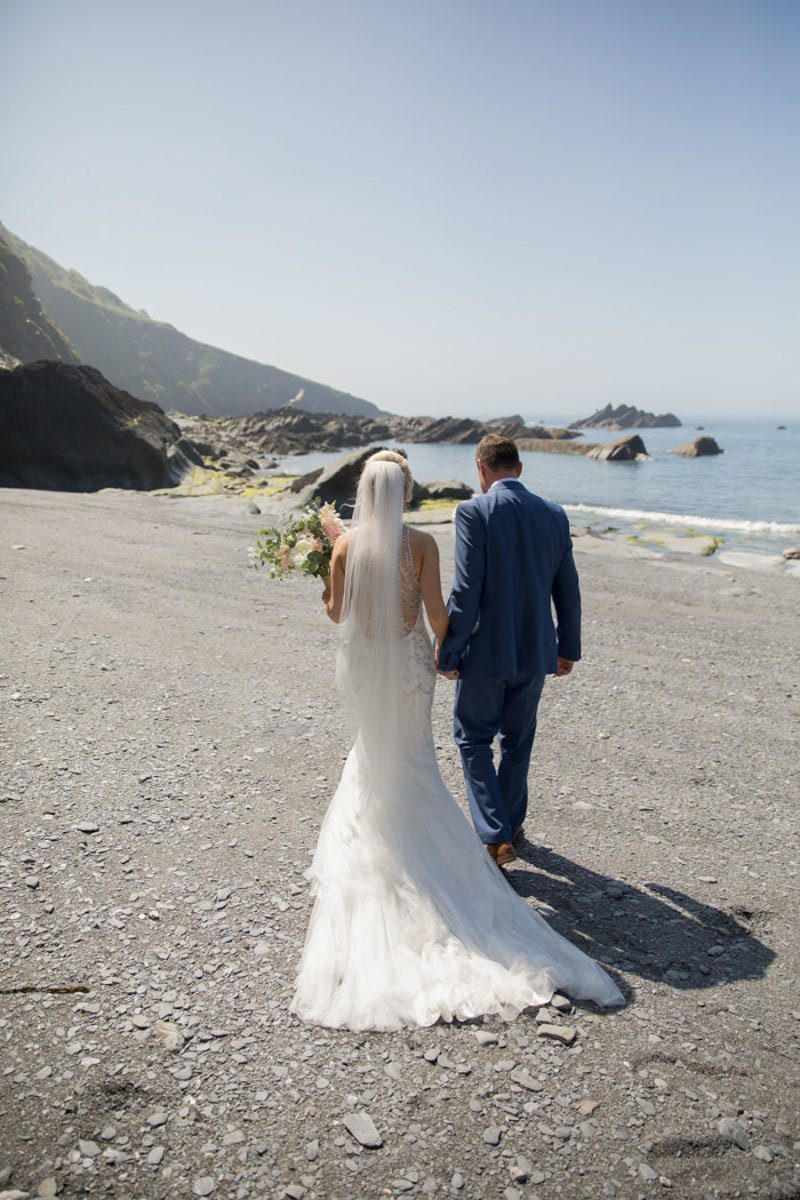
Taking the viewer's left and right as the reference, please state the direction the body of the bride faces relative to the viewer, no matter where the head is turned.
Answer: facing away from the viewer

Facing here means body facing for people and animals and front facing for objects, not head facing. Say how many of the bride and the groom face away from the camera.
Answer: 2

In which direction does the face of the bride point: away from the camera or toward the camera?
away from the camera

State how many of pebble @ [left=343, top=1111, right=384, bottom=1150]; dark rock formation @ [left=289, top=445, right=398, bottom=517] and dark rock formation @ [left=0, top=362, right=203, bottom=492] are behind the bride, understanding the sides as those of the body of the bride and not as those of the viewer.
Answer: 1

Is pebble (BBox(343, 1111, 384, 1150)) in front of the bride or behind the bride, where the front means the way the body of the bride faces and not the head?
behind

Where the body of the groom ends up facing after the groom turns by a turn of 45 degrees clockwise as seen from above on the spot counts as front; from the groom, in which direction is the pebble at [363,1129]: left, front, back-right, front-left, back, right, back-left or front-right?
back-right

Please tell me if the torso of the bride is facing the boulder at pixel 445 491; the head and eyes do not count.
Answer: yes

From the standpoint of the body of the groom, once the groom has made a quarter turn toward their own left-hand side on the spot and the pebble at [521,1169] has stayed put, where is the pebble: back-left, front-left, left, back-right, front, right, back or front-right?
left

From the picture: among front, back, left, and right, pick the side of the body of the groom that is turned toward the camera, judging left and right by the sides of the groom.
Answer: back
